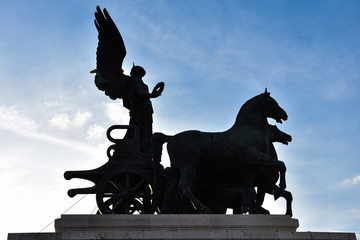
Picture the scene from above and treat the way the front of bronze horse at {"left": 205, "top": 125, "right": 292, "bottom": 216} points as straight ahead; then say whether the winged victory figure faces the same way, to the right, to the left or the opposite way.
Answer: the same way

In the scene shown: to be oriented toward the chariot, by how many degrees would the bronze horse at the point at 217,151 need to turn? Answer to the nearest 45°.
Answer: approximately 135° to its left

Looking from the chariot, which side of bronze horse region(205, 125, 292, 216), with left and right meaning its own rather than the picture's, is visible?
back

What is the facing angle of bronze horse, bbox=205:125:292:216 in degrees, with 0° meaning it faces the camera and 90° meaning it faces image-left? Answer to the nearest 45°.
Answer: approximately 270°

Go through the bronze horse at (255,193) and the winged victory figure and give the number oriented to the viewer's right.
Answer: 2

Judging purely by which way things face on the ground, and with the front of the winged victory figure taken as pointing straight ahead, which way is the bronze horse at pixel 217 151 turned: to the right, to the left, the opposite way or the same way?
the same way

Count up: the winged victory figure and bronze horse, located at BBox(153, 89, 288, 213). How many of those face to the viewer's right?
2

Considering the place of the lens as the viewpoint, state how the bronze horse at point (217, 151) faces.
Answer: facing to the right of the viewer

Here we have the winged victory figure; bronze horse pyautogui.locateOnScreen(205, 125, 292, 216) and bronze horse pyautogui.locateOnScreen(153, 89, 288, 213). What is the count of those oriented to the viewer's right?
3

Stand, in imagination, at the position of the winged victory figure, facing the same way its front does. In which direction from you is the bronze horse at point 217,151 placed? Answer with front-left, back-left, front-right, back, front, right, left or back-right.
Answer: front-right

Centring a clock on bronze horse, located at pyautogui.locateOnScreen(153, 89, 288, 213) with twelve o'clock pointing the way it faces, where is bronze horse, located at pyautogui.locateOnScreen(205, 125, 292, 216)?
bronze horse, located at pyautogui.locateOnScreen(205, 125, 292, 216) is roughly at 10 o'clock from bronze horse, located at pyautogui.locateOnScreen(153, 89, 288, 213).

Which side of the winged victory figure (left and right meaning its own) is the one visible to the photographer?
right

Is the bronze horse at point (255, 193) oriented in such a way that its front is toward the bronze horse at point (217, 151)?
no
